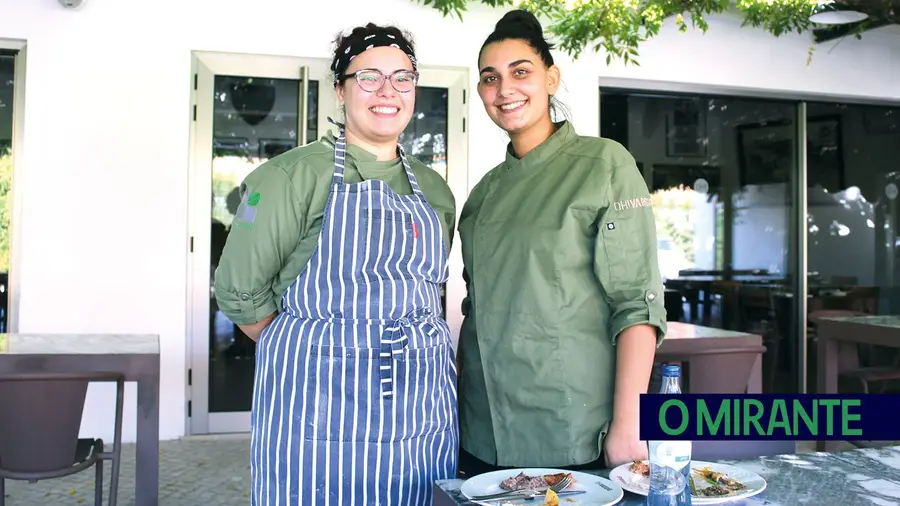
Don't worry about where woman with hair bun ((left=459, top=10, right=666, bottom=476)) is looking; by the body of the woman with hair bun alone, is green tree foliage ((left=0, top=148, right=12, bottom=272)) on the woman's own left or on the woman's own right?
on the woman's own right

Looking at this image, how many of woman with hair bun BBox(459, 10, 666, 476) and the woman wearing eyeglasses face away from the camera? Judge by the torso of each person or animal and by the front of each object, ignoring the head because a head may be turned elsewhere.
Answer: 0

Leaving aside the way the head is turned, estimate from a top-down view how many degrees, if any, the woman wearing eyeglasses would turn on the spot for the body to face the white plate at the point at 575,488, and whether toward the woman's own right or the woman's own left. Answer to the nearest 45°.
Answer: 0° — they already face it

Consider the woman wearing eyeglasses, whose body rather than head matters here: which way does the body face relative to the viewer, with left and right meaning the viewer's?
facing the viewer and to the right of the viewer

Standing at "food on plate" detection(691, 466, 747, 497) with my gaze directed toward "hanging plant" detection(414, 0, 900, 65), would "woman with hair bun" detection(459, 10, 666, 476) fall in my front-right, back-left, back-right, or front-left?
front-left

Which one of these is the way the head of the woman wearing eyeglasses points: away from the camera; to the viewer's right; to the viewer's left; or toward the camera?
toward the camera

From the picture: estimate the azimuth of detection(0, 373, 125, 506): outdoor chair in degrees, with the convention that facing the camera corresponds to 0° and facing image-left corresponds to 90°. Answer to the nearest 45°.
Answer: approximately 225°

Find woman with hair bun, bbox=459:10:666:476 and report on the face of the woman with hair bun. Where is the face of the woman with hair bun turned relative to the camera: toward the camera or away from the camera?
toward the camera

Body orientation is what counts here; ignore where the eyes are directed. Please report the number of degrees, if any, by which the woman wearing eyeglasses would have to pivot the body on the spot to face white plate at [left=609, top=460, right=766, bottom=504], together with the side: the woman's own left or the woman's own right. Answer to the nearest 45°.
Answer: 0° — they already face it

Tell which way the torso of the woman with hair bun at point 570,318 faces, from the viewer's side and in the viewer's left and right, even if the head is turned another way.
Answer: facing the viewer and to the left of the viewer

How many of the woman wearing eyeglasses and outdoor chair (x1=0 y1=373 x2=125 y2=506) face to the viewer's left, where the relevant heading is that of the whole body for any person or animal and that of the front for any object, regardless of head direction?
0

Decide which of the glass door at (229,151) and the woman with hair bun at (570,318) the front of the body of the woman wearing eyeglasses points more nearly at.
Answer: the woman with hair bun
